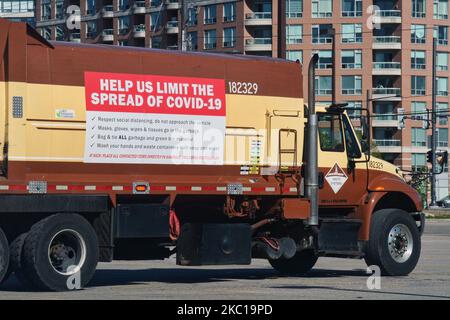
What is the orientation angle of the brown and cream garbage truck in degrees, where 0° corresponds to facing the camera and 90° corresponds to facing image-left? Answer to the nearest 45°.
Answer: approximately 225°
